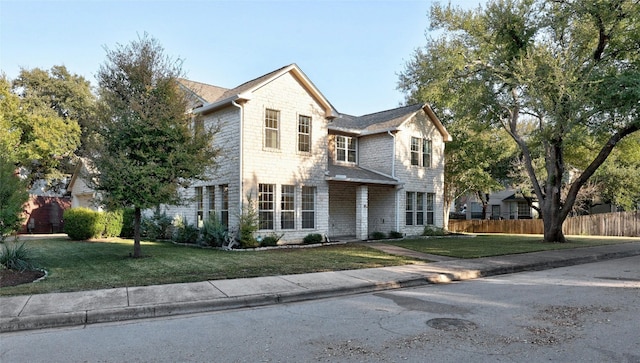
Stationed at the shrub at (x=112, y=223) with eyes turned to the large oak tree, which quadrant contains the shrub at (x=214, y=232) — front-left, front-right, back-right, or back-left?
front-right

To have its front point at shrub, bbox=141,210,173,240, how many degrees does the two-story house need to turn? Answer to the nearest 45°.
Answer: approximately 135° to its right

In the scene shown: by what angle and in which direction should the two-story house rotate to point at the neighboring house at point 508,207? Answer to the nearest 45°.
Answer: approximately 90° to its left

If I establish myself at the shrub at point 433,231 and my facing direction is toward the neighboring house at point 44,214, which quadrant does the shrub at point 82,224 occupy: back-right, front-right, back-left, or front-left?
front-left

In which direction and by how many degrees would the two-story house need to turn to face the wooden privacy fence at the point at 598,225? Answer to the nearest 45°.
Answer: approximately 90° to its left

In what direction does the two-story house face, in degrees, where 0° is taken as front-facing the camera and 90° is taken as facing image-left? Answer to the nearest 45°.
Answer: approximately 315°

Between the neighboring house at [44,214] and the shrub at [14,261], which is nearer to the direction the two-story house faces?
the shrub
